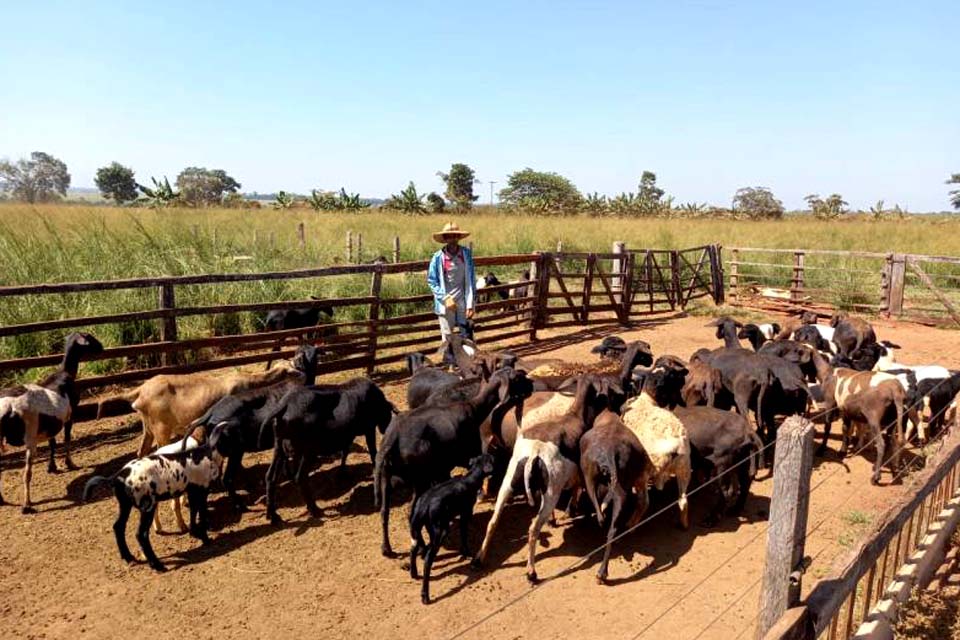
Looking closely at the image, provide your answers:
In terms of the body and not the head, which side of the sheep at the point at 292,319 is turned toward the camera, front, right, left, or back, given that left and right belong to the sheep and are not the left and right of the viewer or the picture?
right

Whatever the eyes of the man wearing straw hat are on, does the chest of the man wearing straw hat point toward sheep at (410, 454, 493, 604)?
yes

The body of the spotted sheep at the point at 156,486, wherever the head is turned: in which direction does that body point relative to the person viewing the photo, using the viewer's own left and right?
facing away from the viewer and to the right of the viewer

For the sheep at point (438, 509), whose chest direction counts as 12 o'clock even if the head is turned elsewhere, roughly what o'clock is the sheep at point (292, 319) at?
the sheep at point (292, 319) is roughly at 10 o'clock from the sheep at point (438, 509).

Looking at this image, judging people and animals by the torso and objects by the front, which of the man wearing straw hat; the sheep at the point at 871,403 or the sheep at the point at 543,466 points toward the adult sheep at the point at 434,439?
the man wearing straw hat

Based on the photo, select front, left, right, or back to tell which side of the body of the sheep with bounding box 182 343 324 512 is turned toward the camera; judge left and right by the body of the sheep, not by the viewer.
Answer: right

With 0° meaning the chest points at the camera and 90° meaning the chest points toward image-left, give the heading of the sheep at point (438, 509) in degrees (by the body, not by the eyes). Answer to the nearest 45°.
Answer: approximately 225°

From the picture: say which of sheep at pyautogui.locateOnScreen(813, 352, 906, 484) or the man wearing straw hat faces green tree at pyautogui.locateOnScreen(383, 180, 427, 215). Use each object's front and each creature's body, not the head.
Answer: the sheep

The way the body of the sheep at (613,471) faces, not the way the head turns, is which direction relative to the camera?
away from the camera

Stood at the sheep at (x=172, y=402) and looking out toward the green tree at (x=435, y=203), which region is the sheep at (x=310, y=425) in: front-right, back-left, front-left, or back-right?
back-right

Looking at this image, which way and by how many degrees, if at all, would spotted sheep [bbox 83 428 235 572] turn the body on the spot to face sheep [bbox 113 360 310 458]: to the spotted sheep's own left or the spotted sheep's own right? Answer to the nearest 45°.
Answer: approximately 45° to the spotted sheep's own left

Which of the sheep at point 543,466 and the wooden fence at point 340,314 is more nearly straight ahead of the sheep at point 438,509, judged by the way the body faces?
the sheep

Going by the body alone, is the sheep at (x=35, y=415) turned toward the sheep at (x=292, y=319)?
yes
